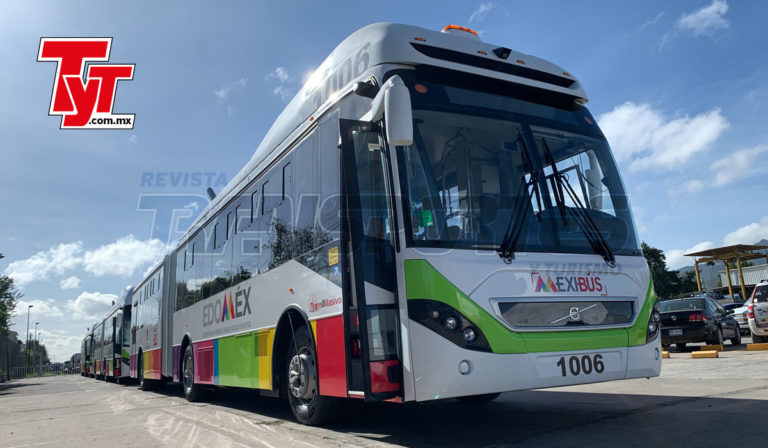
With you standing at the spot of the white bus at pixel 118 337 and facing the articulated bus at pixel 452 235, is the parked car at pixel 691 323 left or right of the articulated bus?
left

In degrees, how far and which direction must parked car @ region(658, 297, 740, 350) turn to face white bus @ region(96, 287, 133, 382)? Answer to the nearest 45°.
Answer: approximately 135° to its left

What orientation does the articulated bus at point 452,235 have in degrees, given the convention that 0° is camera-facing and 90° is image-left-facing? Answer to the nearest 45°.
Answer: approximately 315°

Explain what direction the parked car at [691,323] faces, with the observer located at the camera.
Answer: facing away from the viewer and to the right of the viewer

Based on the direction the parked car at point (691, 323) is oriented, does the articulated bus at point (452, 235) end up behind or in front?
behind

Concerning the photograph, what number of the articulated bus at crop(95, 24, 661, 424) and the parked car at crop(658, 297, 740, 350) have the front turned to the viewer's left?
0

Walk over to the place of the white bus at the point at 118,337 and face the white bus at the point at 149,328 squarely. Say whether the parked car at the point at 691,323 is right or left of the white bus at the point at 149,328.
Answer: left

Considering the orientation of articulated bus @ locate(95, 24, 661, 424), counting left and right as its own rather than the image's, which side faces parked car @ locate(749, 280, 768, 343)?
left

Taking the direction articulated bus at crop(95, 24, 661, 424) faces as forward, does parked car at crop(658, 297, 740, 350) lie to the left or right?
on its left
